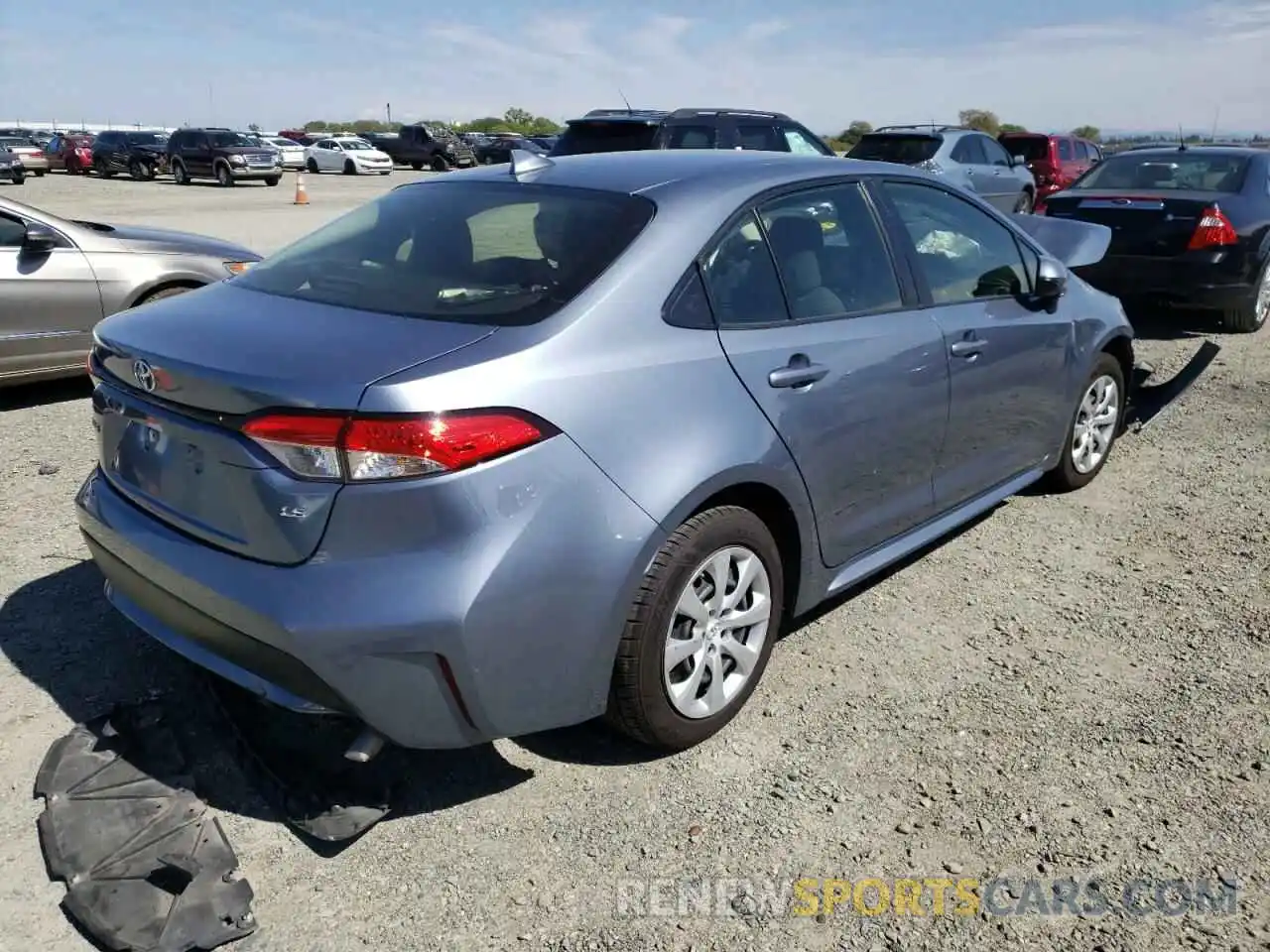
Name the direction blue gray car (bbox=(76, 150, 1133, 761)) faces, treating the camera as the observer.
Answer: facing away from the viewer and to the right of the viewer

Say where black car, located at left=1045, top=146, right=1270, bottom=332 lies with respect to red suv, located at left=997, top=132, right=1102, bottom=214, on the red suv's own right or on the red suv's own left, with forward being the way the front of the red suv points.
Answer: on the red suv's own right

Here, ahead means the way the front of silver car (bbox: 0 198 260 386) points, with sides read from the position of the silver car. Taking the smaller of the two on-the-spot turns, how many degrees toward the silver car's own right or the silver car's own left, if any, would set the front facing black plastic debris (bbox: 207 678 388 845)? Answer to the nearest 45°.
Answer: approximately 90° to the silver car's own right

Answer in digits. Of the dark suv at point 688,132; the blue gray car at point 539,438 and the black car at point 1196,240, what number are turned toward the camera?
0

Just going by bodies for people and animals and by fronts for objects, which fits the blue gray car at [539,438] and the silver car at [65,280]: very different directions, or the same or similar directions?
same or similar directions

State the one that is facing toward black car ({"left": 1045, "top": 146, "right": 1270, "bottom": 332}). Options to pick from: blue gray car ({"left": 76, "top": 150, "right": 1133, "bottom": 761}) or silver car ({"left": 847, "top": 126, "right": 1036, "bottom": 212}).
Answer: blue gray car ({"left": 76, "top": 150, "right": 1133, "bottom": 761})

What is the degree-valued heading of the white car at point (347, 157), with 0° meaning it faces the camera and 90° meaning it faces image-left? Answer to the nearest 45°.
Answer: approximately 315°

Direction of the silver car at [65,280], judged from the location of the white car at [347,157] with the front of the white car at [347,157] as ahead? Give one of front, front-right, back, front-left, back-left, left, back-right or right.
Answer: front-right

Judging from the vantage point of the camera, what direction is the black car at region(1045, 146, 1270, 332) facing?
facing away from the viewer and to the right of the viewer

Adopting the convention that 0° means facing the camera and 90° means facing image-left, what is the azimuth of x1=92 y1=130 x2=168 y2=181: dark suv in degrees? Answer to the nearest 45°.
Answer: approximately 315°

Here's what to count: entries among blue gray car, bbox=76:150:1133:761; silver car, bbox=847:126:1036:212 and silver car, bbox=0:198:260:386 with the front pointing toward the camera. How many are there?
0

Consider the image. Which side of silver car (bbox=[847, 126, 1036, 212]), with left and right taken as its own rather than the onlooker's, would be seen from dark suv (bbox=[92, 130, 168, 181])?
left

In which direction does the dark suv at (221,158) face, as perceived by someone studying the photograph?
facing the viewer and to the right of the viewer

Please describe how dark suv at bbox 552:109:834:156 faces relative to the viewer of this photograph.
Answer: facing away from the viewer and to the right of the viewer

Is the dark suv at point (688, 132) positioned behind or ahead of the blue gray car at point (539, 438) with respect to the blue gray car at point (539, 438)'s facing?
ahead

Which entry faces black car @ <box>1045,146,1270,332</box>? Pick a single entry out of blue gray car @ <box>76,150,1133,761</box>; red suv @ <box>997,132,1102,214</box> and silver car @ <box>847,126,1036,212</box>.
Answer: blue gray car @ <box>76,150,1133,761</box>

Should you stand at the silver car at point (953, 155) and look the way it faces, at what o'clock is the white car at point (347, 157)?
The white car is roughly at 9 o'clock from the silver car.
